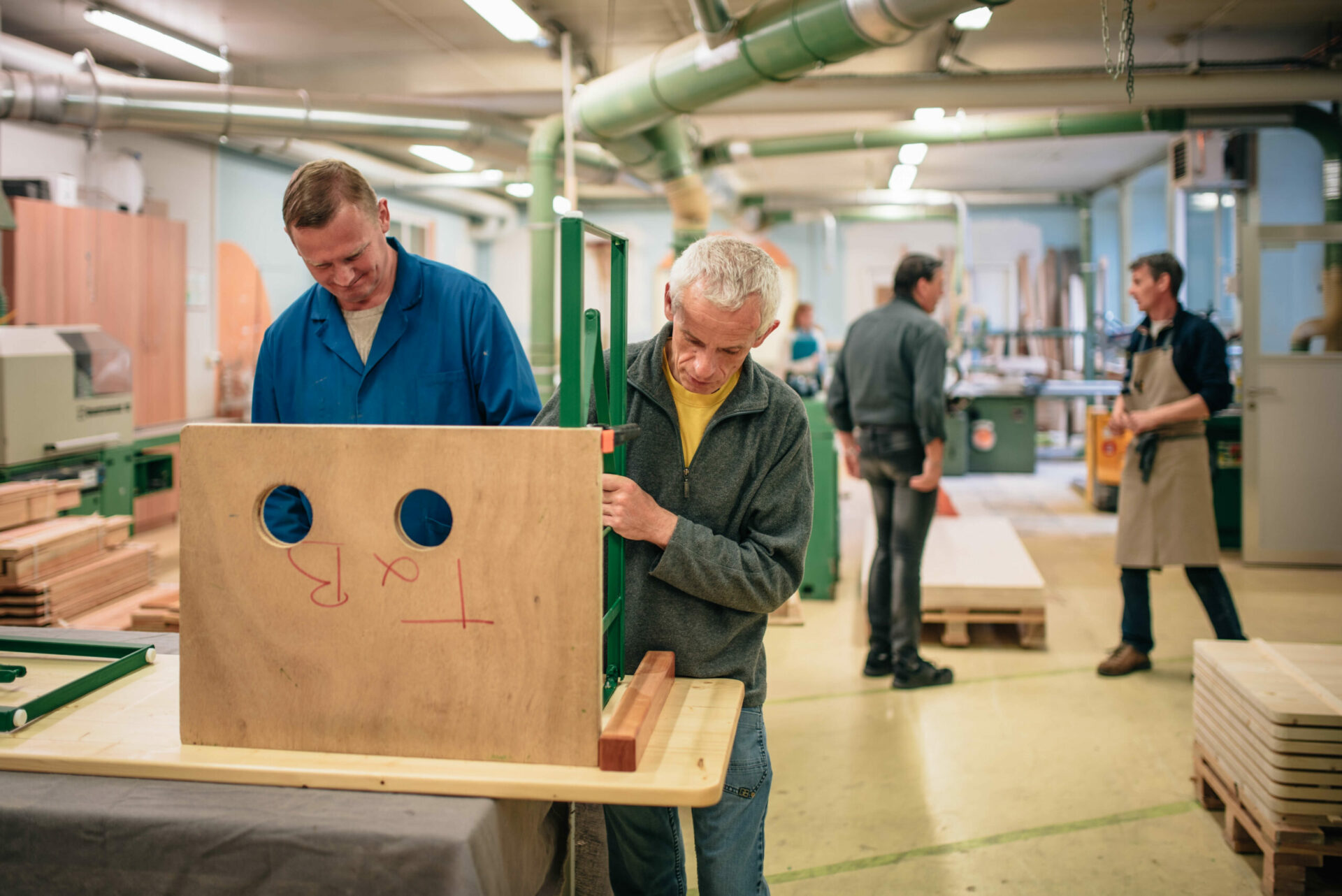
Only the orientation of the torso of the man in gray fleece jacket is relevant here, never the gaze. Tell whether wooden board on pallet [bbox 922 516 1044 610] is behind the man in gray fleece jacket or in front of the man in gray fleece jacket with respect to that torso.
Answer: behind

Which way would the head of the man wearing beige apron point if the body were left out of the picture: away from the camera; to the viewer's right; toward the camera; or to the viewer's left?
to the viewer's left

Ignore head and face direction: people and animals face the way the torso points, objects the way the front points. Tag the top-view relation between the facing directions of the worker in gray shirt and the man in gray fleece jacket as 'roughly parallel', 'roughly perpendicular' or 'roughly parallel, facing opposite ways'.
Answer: roughly parallel, facing opposite ways

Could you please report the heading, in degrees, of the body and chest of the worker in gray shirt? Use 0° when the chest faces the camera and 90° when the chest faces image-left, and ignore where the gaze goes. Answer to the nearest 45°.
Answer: approximately 225°

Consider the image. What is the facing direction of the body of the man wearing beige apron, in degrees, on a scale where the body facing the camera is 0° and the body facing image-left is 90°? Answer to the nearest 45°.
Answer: approximately 45°

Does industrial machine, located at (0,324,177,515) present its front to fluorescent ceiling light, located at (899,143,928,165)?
no

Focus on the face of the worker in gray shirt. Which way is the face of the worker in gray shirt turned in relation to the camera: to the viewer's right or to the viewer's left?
to the viewer's right

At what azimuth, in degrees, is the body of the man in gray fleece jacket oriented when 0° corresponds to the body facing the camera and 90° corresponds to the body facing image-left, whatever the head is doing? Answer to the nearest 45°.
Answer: approximately 45°

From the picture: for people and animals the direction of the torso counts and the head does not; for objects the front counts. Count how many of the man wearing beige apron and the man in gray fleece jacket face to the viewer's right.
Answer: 0

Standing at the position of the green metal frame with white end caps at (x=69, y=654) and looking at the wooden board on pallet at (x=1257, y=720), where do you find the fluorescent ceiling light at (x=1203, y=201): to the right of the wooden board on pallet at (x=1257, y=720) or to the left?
left

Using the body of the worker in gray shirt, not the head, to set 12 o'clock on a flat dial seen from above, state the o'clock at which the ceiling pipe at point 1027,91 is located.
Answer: The ceiling pipe is roughly at 11 o'clock from the worker in gray shirt.

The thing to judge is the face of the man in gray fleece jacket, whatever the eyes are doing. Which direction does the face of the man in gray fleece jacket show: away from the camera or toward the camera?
toward the camera

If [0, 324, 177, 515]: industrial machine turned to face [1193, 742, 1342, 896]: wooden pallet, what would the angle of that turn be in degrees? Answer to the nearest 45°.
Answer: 0° — it already faces it

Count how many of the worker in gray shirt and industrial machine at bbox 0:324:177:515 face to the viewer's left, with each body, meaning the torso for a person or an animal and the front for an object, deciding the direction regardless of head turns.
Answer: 0

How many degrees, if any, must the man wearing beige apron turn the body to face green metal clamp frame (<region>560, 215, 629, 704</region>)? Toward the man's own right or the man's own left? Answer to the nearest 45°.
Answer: approximately 45° to the man's own left

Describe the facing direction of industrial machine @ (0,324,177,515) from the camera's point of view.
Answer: facing the viewer and to the right of the viewer

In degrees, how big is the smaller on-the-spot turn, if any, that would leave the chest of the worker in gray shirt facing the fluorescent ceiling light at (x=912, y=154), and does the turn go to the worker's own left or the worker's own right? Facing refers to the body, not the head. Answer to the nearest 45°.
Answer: approximately 45° to the worker's own left
